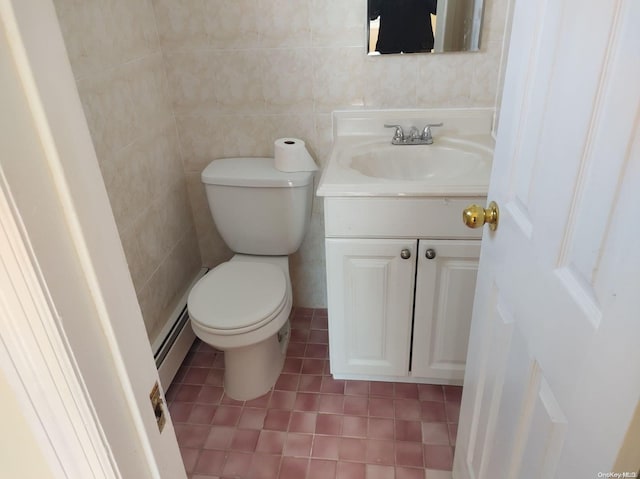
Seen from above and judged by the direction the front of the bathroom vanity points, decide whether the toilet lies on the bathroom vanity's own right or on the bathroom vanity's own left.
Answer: on the bathroom vanity's own right

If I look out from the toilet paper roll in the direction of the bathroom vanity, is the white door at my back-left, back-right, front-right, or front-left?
front-right

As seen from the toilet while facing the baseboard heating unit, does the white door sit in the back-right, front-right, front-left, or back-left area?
back-left

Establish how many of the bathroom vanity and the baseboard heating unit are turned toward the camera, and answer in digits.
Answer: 1

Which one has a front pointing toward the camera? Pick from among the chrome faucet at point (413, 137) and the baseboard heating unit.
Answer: the chrome faucet

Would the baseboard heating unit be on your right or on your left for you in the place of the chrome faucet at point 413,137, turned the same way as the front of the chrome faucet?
on your right

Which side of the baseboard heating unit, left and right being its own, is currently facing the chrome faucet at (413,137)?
front

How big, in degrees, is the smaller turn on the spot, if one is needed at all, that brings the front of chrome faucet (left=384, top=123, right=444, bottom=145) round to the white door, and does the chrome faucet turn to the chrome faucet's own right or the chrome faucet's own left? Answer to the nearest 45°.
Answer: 0° — it already faces it

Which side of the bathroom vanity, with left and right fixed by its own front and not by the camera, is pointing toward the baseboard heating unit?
right

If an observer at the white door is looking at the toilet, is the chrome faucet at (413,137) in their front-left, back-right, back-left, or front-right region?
front-right

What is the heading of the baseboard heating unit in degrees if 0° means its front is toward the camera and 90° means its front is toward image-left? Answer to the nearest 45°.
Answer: approximately 270°

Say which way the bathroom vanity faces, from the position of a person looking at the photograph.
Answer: facing the viewer

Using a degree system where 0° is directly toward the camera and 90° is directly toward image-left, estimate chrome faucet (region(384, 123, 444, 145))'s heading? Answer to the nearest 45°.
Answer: approximately 0°

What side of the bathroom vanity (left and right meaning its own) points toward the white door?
front

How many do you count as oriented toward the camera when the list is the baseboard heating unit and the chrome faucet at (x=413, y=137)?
1

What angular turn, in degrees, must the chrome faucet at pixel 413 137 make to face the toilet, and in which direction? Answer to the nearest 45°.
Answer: approximately 45° to its right
